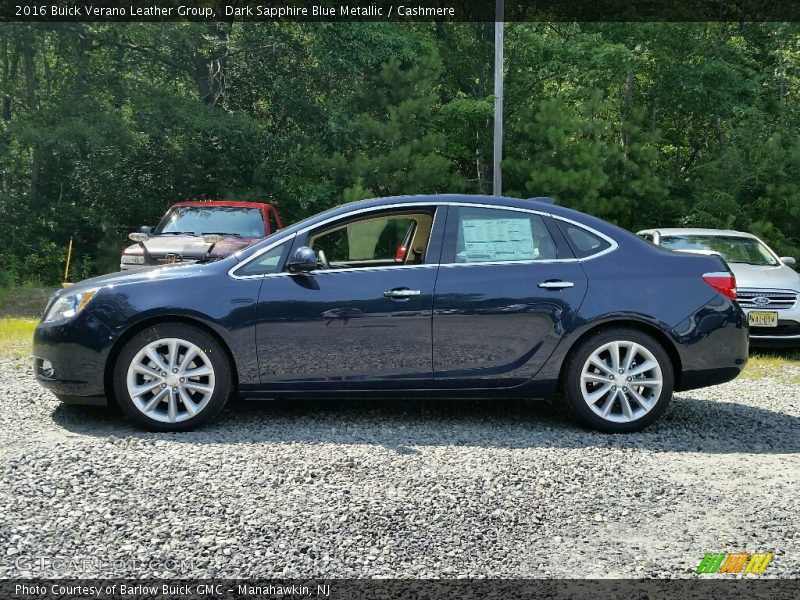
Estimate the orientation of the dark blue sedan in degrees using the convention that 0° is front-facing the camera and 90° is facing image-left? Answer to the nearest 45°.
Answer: approximately 90°

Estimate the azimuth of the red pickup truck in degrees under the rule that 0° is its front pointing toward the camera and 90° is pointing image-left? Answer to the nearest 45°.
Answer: approximately 45°

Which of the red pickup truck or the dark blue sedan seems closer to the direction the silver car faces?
the dark blue sedan

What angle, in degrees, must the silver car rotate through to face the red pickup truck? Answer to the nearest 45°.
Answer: approximately 135° to its right

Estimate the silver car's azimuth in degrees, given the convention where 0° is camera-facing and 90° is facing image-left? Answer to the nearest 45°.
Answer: approximately 315°

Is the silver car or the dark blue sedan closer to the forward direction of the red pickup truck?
the dark blue sedan

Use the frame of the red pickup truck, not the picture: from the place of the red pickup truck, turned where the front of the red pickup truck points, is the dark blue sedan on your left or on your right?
on your left

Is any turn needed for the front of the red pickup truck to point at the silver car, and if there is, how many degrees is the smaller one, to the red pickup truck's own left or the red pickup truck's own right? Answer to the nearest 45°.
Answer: approximately 90° to the red pickup truck's own left

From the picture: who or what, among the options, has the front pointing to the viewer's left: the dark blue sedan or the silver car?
the dark blue sedan

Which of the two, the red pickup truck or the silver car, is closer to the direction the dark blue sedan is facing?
the red pickup truck

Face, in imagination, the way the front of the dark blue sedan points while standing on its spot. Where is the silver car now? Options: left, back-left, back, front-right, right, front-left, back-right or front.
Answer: back-right

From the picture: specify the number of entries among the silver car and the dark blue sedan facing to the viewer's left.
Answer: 1

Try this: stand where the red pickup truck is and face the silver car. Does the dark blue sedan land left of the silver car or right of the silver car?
right
